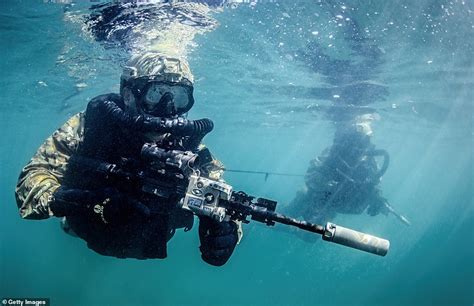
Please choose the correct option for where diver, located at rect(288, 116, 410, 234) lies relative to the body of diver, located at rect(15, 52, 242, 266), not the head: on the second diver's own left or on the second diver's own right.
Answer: on the second diver's own left

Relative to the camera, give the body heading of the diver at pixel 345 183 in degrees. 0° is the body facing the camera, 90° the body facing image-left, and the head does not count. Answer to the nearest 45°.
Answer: approximately 315°

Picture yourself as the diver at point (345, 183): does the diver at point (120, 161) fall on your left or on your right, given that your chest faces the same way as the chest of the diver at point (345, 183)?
on your right

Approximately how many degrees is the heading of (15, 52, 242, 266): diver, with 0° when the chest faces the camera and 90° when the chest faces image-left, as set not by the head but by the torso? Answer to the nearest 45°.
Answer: approximately 315°

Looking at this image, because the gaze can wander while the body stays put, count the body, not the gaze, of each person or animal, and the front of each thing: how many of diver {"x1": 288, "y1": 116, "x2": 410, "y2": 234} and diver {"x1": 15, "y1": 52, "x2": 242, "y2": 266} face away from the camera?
0
